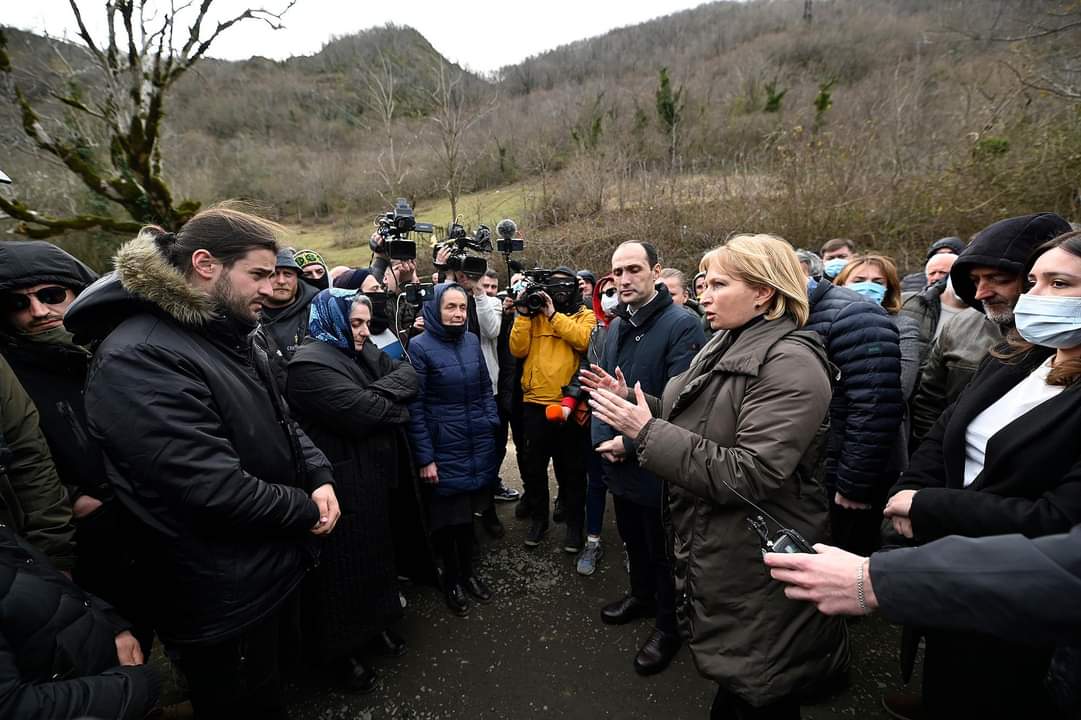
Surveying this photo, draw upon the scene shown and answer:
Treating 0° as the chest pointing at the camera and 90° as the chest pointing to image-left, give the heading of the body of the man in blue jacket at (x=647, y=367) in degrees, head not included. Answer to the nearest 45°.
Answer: approximately 45°

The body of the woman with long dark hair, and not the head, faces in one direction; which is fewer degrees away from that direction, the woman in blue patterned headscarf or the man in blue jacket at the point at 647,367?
the woman in blue patterned headscarf

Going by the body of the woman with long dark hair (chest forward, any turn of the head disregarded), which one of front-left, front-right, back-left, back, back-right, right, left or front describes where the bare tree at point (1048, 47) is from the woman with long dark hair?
back-right

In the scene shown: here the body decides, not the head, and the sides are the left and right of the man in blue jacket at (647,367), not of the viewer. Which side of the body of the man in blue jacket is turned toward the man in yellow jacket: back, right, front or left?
right

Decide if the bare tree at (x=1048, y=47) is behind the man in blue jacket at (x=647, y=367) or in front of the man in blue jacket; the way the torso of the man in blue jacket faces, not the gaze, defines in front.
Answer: behind

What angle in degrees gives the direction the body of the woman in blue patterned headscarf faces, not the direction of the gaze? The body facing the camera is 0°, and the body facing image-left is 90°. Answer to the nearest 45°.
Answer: approximately 315°

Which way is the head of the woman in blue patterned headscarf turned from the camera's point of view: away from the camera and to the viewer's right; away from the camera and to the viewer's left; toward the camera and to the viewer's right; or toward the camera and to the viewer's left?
toward the camera and to the viewer's right

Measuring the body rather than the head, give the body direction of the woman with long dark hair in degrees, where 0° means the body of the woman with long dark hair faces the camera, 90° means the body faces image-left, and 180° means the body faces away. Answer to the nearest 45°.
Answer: approximately 45°

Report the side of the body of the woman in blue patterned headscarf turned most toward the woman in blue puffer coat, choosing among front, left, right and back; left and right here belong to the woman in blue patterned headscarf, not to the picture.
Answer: left

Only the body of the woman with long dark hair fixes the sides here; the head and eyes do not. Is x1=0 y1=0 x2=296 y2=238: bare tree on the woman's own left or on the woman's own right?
on the woman's own right
